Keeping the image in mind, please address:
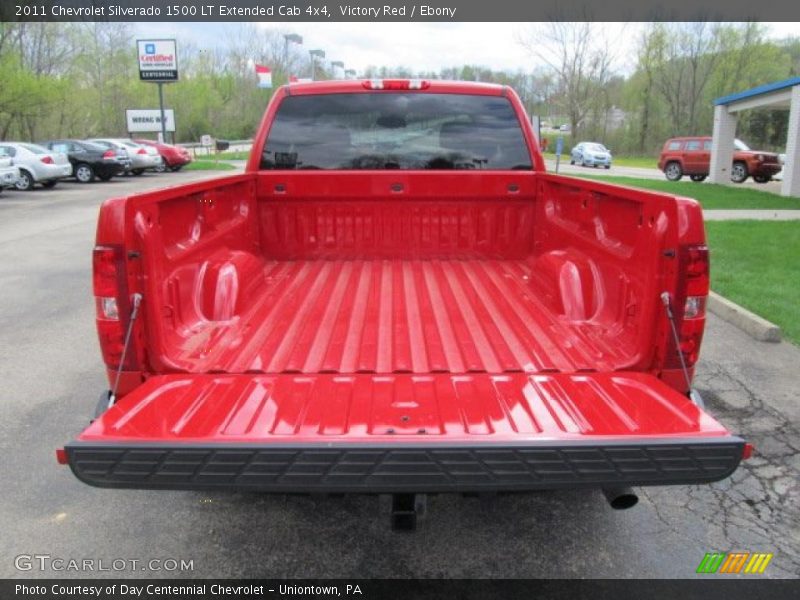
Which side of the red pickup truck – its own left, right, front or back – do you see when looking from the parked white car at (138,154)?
front

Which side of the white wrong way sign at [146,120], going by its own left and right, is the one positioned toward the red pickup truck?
front

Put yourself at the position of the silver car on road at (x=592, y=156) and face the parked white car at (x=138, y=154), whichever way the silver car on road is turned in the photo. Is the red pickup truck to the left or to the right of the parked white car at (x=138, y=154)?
left

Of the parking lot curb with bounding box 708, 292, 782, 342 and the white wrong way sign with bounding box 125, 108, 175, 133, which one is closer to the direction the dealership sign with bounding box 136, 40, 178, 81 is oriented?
the parking lot curb

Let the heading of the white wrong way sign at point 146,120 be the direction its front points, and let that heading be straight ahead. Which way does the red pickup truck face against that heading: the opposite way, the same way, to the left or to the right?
the opposite way

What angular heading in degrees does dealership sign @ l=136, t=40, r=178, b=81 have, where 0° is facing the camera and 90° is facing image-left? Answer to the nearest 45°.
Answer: approximately 0°

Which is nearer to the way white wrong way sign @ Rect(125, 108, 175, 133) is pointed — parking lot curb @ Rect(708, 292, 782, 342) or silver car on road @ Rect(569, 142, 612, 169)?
the parking lot curb

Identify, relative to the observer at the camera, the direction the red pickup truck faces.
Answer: facing away from the viewer

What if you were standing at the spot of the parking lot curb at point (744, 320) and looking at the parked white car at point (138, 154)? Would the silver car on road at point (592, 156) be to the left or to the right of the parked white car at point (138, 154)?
right

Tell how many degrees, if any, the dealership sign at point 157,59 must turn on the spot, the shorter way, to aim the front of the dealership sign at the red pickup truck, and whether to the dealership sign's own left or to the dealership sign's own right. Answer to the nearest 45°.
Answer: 0° — it already faces it
